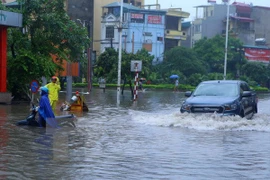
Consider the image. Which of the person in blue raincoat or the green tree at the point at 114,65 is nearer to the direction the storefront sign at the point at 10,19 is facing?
the person in blue raincoat

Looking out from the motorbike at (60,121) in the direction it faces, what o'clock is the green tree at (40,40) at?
The green tree is roughly at 3 o'clock from the motorbike.

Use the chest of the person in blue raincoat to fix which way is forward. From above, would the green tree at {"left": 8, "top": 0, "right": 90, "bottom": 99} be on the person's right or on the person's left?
on the person's right

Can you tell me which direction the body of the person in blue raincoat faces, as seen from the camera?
to the viewer's left

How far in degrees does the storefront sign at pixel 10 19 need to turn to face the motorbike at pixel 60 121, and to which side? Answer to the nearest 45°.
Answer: approximately 45° to its right

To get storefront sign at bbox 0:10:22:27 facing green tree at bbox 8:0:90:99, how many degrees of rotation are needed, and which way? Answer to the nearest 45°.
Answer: approximately 90° to its left

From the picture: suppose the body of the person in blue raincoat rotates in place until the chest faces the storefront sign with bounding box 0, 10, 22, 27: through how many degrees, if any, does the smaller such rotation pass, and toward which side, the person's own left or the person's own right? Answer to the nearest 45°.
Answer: approximately 90° to the person's own right

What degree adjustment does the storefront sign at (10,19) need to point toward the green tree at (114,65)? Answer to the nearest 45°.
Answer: approximately 90° to its left

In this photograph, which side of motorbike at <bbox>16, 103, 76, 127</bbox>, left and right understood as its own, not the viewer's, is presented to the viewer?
left
